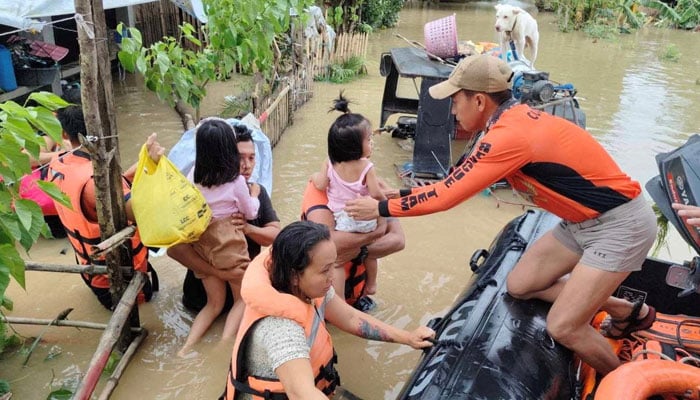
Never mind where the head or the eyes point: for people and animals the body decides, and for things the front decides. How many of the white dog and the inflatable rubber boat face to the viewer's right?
0

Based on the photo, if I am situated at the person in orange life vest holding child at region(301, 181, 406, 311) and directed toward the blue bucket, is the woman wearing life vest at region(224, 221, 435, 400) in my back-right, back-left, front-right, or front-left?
back-left

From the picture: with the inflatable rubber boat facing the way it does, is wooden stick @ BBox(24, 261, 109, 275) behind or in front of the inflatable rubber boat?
in front

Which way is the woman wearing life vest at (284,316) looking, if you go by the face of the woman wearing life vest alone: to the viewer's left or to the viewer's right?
to the viewer's right

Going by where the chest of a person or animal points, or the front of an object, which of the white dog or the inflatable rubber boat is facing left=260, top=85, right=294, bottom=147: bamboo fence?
the white dog

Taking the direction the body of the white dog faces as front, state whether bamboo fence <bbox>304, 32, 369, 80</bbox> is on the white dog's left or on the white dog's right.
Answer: on the white dog's right

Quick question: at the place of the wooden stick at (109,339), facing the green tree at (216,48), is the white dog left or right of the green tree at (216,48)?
right

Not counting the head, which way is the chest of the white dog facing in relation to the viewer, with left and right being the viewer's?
facing the viewer and to the left of the viewer

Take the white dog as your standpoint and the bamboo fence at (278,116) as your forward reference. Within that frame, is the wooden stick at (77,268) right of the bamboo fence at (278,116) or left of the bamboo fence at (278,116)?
left
